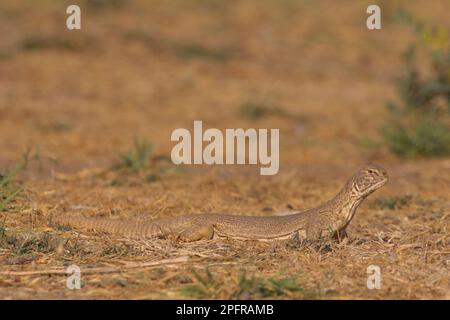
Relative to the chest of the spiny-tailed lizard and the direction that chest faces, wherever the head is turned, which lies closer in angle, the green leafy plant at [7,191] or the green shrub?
the green shrub

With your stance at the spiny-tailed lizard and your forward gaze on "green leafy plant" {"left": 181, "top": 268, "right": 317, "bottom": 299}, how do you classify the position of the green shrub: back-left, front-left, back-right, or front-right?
back-left

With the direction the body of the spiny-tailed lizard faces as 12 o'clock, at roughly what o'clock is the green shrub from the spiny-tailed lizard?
The green shrub is roughly at 10 o'clock from the spiny-tailed lizard.

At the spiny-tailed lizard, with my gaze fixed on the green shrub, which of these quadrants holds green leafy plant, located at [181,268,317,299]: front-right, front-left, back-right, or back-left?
back-right

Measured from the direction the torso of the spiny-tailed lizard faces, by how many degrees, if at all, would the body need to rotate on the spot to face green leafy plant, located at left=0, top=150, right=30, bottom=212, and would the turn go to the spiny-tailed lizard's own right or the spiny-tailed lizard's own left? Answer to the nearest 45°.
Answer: approximately 180°

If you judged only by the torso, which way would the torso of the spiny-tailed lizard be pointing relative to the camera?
to the viewer's right

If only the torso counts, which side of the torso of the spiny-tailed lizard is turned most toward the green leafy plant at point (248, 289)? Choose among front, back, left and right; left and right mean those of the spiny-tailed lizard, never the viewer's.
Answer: right
